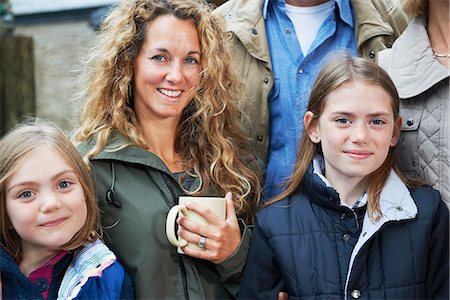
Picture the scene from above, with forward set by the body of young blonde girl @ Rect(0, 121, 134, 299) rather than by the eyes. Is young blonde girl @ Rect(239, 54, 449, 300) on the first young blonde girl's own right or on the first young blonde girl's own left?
on the first young blonde girl's own left

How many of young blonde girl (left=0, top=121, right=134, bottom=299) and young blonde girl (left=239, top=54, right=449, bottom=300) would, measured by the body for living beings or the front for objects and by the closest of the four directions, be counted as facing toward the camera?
2

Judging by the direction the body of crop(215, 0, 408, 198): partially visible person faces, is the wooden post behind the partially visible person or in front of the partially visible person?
behind

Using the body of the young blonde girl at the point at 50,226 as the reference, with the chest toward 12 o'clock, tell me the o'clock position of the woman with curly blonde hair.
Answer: The woman with curly blonde hair is roughly at 8 o'clock from the young blonde girl.

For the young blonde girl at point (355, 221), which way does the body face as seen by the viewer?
toward the camera

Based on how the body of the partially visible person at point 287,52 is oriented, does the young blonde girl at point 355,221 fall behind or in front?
in front

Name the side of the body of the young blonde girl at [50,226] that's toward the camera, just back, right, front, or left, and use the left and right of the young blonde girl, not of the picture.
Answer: front

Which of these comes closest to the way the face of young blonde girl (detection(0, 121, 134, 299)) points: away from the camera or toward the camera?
toward the camera

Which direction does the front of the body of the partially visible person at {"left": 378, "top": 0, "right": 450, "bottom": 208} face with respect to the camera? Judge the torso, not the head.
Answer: toward the camera

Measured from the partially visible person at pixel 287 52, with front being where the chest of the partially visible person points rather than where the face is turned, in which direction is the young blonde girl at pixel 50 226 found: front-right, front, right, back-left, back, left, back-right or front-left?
front-right

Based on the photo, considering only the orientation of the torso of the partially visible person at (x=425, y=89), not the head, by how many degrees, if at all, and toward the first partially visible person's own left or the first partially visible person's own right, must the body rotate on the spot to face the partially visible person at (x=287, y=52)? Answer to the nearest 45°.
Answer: approximately 135° to the first partially visible person's own right

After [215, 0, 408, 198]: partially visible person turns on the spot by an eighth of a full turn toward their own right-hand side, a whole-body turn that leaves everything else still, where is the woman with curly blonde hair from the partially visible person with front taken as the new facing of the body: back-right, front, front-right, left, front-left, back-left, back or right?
front

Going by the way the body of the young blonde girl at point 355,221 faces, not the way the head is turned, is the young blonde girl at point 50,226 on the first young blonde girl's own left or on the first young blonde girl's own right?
on the first young blonde girl's own right

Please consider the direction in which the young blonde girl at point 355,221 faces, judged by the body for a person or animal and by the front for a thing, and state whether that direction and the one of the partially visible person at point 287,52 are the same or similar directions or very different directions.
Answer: same or similar directions

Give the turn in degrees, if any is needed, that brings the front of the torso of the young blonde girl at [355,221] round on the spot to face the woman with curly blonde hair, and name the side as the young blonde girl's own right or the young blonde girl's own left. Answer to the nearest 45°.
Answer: approximately 90° to the young blonde girl's own right
